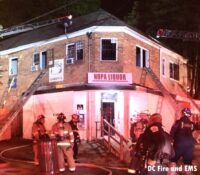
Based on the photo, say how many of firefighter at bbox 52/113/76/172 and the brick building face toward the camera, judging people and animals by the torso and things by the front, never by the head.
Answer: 2

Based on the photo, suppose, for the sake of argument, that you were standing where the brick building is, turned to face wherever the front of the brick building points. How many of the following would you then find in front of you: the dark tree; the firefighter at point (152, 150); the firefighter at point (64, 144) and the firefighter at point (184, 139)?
3

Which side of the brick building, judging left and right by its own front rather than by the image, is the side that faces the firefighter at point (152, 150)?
front

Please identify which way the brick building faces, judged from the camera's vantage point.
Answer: facing the viewer

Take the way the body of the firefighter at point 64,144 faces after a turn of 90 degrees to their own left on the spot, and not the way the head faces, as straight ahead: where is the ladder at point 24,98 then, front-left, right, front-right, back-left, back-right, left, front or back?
left

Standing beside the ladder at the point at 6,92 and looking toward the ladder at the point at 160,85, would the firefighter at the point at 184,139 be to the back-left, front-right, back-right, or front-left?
front-right

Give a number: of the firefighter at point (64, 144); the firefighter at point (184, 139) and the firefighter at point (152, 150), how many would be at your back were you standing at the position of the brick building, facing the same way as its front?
0

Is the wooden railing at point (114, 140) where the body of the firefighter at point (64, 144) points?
no

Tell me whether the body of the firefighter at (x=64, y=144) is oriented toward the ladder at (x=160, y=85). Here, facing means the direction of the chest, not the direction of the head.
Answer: no

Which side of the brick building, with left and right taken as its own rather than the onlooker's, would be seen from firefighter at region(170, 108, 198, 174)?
front

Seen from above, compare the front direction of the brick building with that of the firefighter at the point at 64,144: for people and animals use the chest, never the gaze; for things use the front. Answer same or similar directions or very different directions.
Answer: same or similar directions

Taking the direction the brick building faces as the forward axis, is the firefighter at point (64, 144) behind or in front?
in front

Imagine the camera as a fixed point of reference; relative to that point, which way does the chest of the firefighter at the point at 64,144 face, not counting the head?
toward the camera

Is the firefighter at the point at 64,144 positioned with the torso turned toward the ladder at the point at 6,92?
no

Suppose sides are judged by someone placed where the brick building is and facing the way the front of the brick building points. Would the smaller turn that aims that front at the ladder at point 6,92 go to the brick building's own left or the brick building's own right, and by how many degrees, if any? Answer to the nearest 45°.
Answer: approximately 135° to the brick building's own right

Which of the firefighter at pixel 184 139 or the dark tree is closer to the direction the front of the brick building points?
the firefighter
